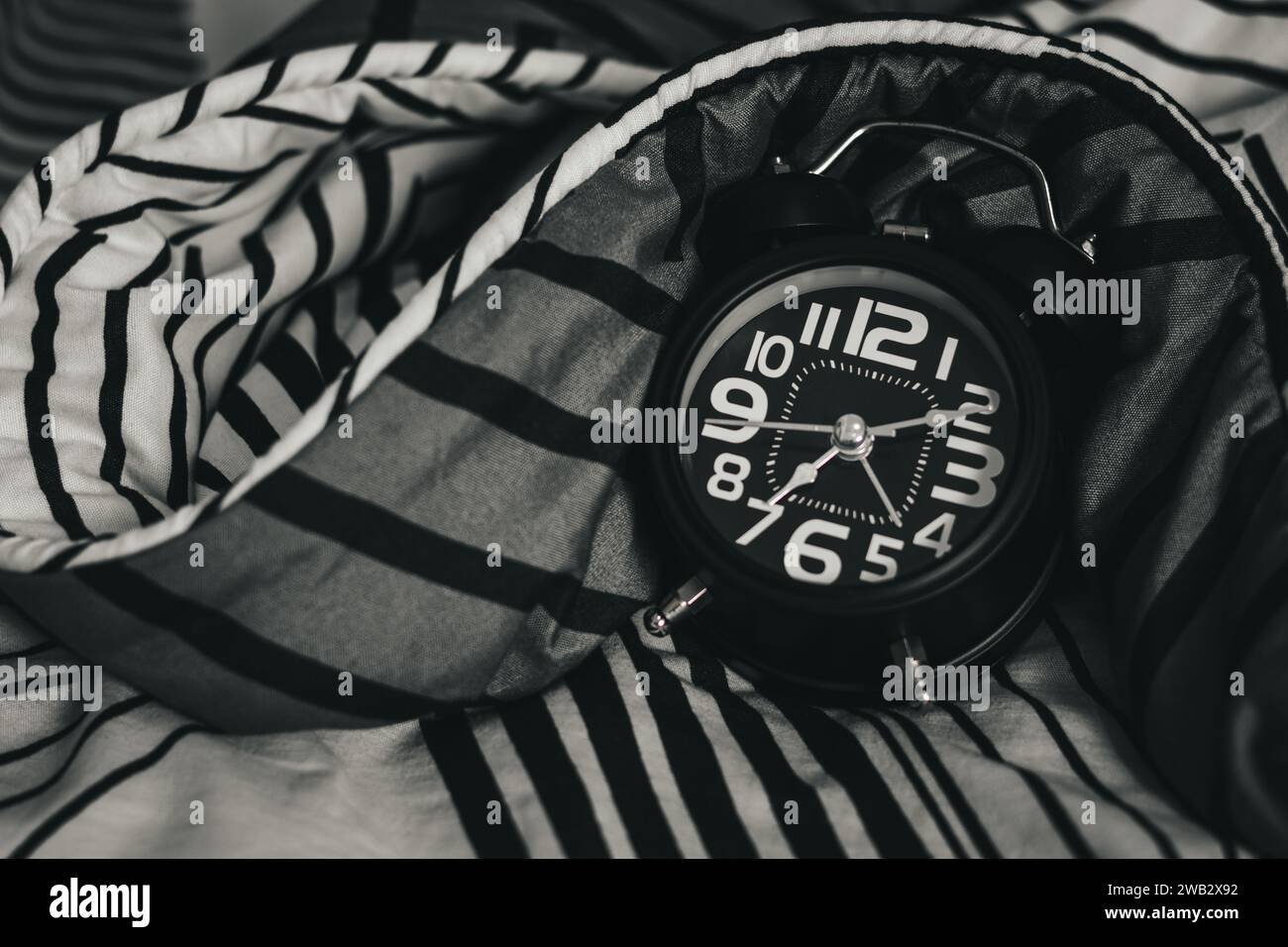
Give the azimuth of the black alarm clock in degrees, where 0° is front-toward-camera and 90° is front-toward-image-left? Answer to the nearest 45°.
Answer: approximately 0°
